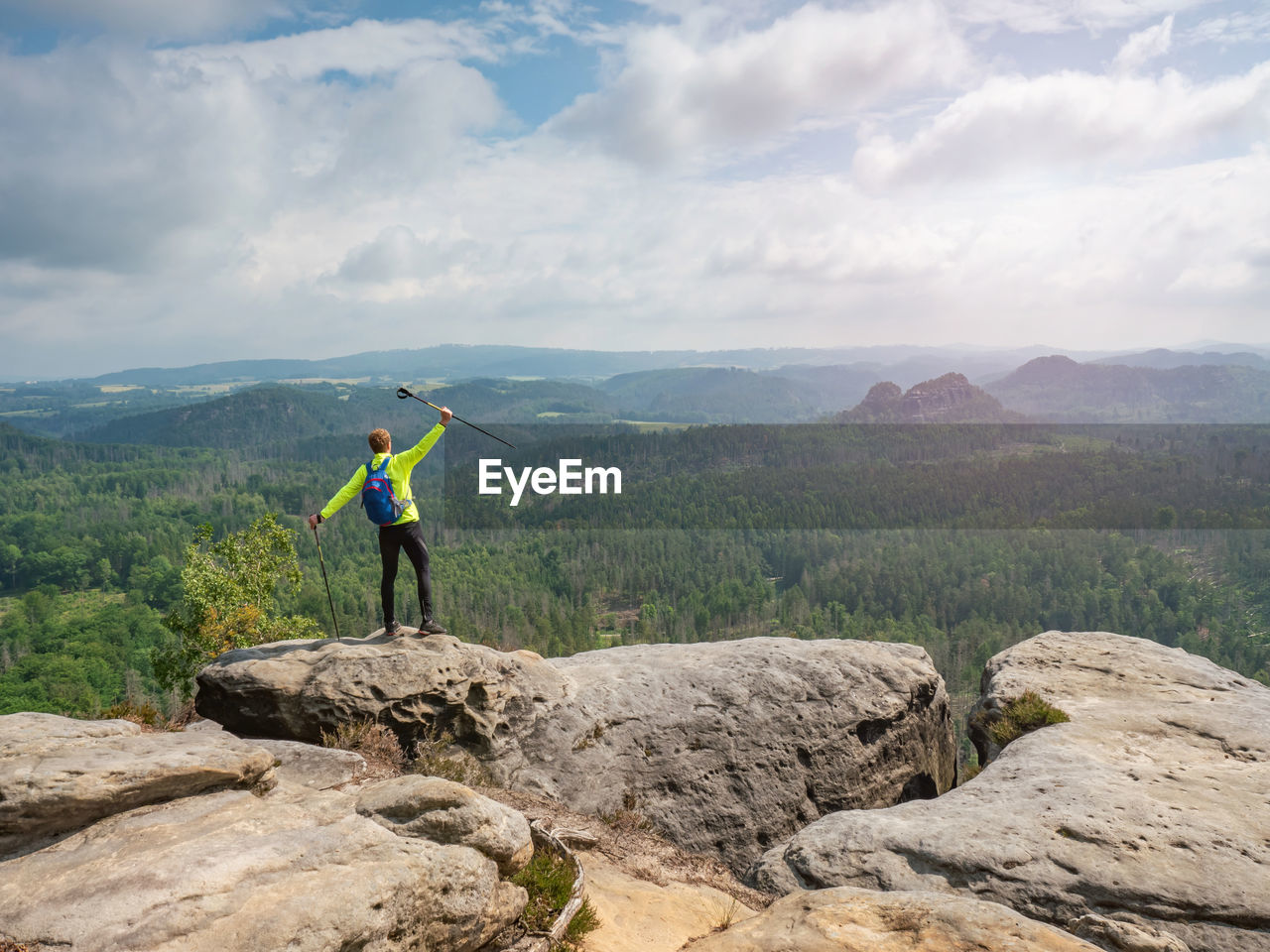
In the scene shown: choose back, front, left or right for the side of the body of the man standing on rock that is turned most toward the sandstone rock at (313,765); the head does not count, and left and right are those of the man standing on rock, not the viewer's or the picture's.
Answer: back

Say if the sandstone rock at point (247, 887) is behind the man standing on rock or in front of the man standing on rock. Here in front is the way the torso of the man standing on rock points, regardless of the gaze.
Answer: behind

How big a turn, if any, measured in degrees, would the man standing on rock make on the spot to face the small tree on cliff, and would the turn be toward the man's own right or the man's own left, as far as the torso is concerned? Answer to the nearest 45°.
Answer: approximately 45° to the man's own left

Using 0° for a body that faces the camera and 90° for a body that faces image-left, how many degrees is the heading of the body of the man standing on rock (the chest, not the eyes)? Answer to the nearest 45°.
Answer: approximately 225°
